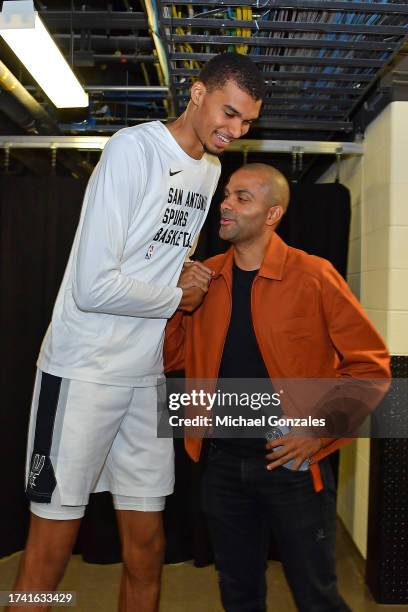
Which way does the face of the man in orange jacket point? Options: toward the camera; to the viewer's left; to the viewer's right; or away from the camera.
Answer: to the viewer's left

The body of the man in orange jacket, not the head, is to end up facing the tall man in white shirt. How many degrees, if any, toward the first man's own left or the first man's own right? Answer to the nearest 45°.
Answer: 0° — they already face them

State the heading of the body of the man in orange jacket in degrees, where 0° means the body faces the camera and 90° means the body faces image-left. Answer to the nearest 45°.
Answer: approximately 45°

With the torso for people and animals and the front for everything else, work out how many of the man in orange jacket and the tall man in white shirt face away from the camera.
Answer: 0

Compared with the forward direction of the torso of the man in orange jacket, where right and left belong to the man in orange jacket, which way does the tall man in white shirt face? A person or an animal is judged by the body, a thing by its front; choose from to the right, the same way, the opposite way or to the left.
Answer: to the left

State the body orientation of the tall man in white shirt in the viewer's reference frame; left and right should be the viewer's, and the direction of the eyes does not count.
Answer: facing the viewer and to the right of the viewer
